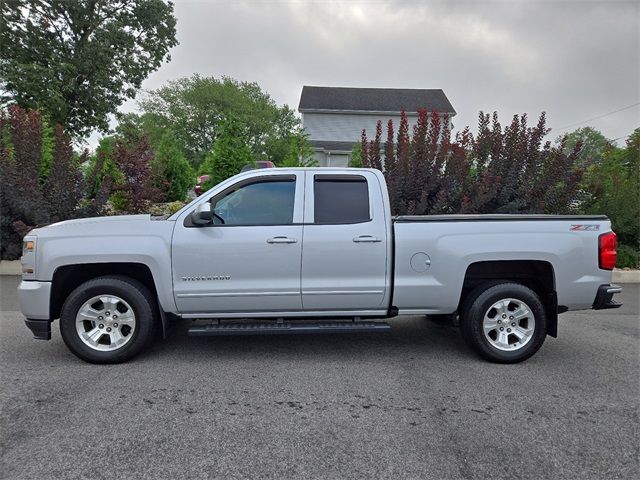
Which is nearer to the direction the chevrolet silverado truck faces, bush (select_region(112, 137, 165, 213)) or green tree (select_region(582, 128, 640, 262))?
the bush

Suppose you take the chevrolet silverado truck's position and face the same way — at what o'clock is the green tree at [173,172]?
The green tree is roughly at 2 o'clock from the chevrolet silverado truck.

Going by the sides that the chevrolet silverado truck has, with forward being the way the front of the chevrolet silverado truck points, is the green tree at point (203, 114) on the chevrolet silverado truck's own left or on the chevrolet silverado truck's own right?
on the chevrolet silverado truck's own right

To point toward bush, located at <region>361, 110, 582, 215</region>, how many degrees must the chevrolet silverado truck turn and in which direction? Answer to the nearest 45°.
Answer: approximately 135° to its right

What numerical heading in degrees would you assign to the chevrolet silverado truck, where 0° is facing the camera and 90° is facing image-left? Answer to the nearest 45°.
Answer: approximately 90°

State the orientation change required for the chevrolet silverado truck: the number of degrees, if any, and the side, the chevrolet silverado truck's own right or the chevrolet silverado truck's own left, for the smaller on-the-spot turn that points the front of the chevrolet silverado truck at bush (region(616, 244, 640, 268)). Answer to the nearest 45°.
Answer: approximately 135° to the chevrolet silverado truck's own right

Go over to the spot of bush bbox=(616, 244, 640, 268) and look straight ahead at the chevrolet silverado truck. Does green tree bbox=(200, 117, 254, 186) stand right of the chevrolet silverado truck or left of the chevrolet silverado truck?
right

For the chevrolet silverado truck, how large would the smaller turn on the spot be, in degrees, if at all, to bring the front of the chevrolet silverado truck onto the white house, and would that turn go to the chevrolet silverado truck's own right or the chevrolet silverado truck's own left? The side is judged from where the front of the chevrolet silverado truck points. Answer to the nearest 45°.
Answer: approximately 90° to the chevrolet silverado truck's own right

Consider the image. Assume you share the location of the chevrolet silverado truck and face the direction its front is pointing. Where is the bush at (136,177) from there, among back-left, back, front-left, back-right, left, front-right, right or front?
front-right
